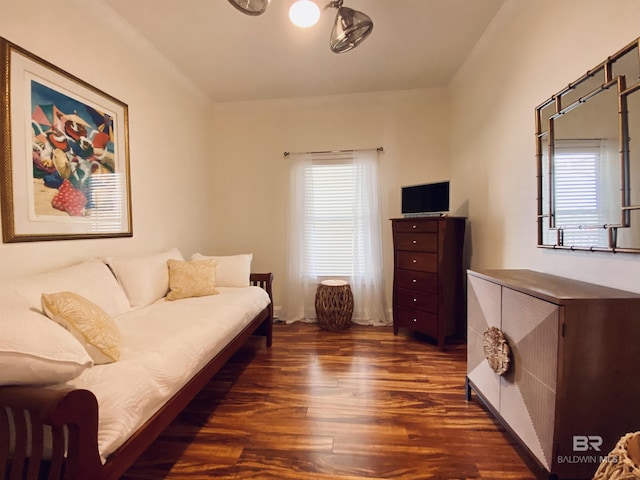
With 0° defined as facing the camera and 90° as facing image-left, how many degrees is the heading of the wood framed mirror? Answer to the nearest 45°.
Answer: approximately 45°

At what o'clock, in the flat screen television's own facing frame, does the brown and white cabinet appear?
The brown and white cabinet is roughly at 10 o'clock from the flat screen television.

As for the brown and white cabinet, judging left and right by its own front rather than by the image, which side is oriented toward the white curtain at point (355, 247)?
right

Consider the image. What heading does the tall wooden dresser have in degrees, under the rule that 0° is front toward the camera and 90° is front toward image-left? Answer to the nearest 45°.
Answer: approximately 45°

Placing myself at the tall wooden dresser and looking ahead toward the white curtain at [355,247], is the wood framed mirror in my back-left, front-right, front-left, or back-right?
back-left

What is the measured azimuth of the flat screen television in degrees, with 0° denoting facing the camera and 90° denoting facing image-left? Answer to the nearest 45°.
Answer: approximately 45°

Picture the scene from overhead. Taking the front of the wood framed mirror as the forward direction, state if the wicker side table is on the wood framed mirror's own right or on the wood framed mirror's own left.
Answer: on the wood framed mirror's own right

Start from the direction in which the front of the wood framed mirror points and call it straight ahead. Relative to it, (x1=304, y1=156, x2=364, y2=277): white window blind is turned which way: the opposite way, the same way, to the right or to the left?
to the left

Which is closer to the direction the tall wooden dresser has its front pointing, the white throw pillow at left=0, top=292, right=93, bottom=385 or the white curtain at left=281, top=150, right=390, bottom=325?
the white throw pillow
